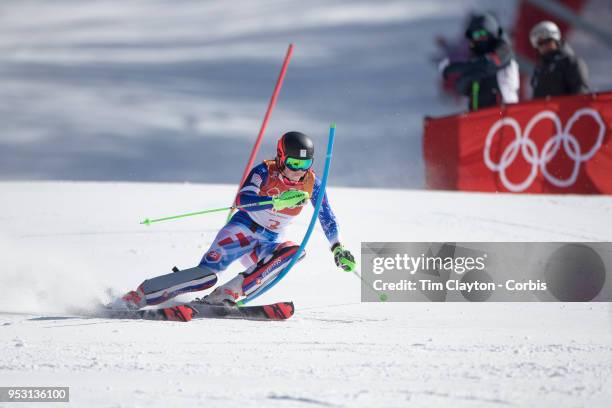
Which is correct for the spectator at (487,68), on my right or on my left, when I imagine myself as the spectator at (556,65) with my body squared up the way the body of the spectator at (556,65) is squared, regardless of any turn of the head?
on my right

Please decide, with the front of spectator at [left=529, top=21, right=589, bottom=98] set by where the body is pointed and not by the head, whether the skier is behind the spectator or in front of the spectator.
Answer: in front

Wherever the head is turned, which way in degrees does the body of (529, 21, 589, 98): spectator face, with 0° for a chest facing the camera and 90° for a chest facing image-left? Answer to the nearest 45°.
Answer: approximately 45°

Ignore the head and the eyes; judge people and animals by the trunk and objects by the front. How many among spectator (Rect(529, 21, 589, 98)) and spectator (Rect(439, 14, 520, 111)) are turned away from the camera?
0

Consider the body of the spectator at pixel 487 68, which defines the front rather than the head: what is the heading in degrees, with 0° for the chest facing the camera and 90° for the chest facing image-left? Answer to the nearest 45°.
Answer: approximately 45°

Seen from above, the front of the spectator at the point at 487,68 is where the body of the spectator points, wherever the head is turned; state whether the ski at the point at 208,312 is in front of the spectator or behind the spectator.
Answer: in front

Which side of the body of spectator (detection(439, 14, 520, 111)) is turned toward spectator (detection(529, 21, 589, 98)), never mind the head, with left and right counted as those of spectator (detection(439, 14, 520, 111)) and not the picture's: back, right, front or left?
left
